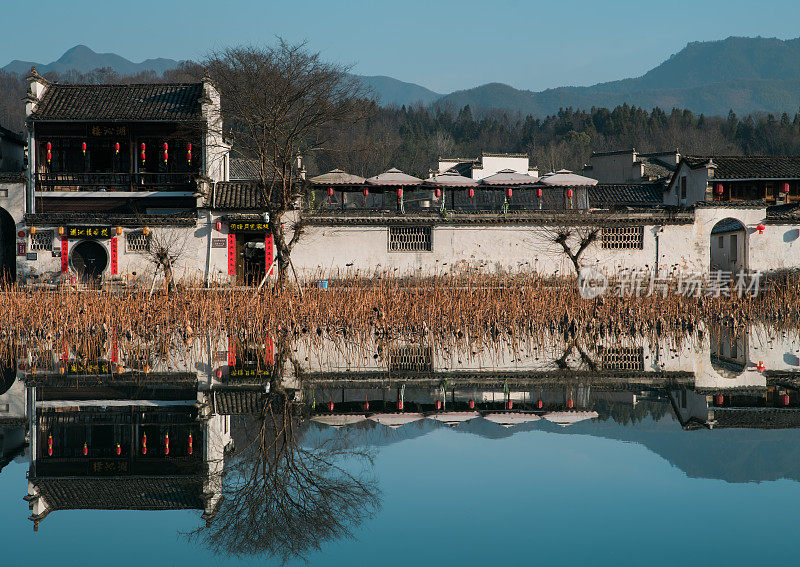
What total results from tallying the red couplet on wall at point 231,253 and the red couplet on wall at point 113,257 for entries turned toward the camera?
2

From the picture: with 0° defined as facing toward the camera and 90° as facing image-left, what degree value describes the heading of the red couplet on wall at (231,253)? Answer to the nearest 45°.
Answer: approximately 0°

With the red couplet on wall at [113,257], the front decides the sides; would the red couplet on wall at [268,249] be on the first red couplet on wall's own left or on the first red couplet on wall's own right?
on the first red couplet on wall's own left

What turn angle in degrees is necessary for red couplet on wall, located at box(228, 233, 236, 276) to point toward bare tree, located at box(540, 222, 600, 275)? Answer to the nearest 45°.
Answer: approximately 90° to its left

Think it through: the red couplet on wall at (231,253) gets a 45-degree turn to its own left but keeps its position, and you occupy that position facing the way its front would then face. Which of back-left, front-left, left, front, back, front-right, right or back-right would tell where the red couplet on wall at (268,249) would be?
front-left

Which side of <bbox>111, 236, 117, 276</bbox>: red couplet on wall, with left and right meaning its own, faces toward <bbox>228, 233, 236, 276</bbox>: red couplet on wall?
left

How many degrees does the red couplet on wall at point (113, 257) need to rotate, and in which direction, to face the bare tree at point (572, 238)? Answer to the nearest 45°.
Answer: approximately 90° to its left

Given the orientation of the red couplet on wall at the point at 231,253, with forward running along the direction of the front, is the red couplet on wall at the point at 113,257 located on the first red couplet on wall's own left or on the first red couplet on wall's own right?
on the first red couplet on wall's own right
